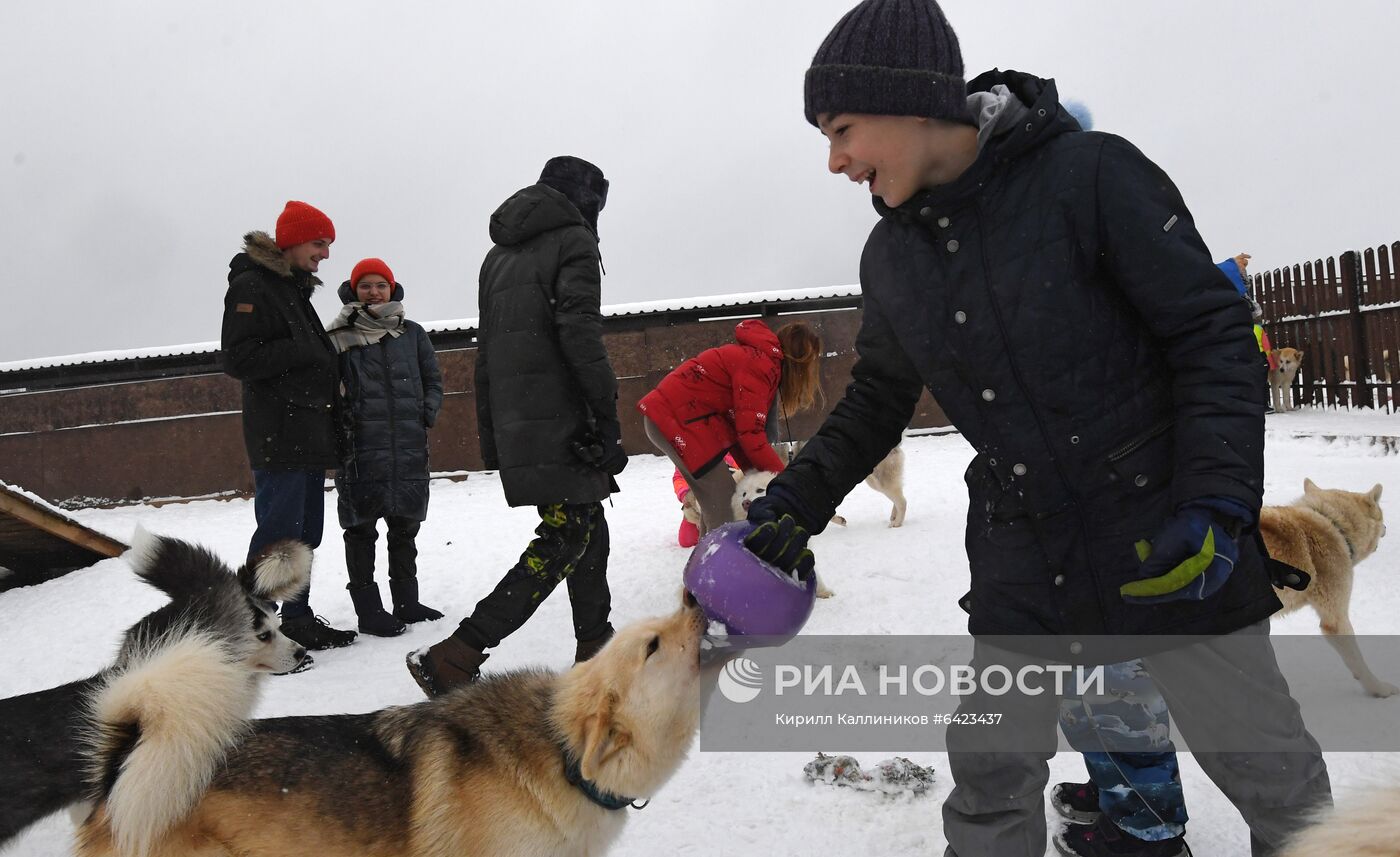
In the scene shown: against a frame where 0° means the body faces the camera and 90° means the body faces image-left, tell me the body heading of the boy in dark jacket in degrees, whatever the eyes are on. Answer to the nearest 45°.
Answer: approximately 45°

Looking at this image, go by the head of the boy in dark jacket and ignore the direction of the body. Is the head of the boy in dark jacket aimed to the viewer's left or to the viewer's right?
to the viewer's left

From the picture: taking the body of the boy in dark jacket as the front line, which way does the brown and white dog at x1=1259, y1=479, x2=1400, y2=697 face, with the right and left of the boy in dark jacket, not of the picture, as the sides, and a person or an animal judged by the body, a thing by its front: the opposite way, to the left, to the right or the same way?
the opposite way

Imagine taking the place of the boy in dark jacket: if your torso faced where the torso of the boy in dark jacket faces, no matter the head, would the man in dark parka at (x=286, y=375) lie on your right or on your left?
on your right

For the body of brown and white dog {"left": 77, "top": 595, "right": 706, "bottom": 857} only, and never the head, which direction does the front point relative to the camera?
to the viewer's right

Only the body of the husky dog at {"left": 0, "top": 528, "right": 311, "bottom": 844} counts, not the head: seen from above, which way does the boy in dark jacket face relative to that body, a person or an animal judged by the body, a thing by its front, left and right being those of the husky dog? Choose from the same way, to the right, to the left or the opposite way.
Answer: the opposite way

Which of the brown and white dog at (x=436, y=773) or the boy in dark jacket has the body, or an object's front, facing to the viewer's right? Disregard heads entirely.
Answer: the brown and white dog

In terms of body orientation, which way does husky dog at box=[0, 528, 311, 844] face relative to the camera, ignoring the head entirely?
to the viewer's right

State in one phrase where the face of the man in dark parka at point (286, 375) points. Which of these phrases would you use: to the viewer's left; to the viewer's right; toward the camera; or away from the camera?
to the viewer's right

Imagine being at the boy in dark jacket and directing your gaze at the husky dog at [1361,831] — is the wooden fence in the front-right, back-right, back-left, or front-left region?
back-left

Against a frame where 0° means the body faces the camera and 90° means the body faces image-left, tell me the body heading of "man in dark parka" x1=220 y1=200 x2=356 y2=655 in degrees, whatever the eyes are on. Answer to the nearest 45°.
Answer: approximately 270°
